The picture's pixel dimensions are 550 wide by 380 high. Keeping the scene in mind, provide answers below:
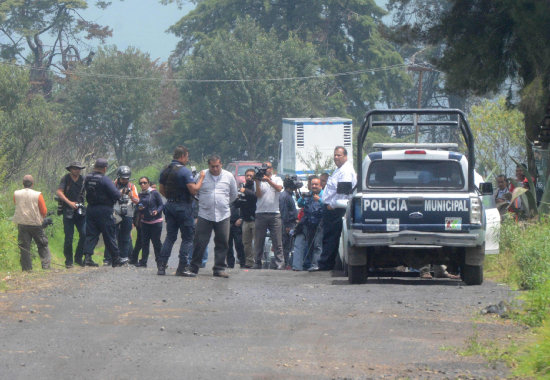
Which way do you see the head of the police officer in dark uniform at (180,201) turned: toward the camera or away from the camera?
away from the camera

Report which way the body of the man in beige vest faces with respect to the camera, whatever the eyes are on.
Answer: away from the camera

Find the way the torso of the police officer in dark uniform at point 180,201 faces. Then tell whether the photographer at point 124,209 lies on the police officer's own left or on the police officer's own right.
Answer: on the police officer's own left

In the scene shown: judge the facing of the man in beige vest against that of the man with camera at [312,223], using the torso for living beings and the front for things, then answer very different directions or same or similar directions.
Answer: very different directions

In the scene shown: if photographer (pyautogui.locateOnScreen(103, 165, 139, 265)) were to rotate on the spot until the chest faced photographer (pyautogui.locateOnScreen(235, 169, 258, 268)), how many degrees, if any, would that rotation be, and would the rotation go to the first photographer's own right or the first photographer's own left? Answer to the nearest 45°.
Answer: approximately 90° to the first photographer's own left

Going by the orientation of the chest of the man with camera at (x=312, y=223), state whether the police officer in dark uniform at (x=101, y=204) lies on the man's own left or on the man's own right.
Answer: on the man's own right

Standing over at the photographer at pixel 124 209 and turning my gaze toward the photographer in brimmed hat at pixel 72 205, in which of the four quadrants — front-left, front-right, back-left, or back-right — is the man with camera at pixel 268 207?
back-left
